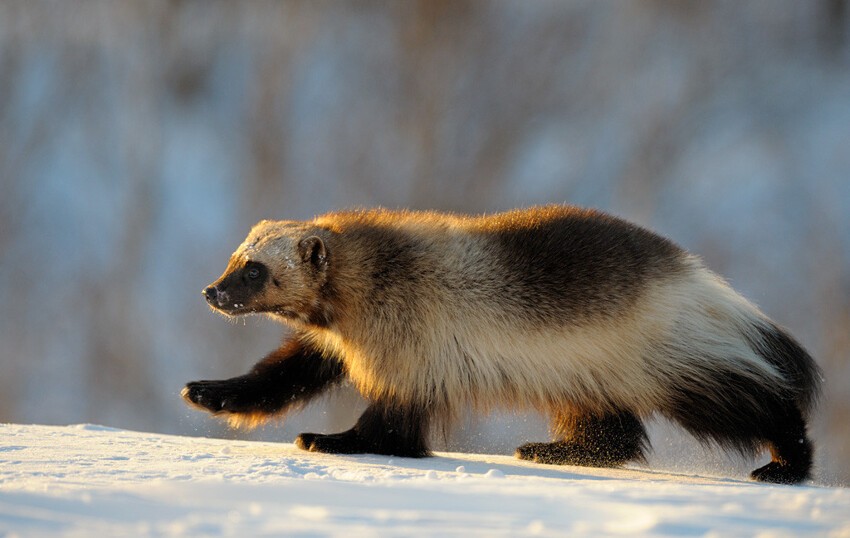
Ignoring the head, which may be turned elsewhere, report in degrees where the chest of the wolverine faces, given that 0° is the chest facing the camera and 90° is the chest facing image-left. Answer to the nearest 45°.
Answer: approximately 90°
